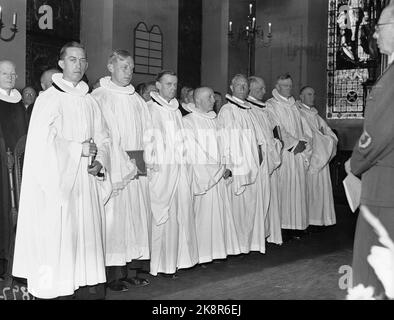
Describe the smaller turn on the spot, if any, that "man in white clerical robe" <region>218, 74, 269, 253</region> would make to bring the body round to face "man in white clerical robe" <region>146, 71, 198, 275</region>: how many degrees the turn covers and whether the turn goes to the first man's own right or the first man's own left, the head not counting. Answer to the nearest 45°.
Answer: approximately 90° to the first man's own right

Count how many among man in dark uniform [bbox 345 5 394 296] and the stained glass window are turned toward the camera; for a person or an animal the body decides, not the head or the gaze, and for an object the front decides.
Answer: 1

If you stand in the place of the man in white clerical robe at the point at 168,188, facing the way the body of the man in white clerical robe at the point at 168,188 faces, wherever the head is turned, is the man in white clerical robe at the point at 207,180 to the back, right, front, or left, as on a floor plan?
left

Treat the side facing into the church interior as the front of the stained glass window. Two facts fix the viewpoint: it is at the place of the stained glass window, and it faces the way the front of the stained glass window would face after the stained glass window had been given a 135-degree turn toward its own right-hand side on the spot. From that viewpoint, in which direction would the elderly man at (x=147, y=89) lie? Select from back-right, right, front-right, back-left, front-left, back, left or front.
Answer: left

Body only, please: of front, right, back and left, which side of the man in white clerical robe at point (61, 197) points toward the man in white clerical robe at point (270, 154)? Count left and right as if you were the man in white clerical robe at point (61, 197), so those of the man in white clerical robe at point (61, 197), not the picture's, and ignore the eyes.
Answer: left

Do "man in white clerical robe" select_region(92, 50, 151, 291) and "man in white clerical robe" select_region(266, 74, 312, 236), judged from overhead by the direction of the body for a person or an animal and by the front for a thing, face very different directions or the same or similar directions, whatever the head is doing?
same or similar directions

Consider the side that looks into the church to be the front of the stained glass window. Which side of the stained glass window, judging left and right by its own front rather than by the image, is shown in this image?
front

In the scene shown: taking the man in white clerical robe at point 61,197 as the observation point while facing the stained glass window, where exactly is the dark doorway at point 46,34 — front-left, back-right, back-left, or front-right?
front-left

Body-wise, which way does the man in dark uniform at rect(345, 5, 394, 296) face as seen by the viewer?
to the viewer's left

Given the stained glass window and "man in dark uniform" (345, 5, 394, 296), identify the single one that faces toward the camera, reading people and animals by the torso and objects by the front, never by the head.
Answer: the stained glass window
